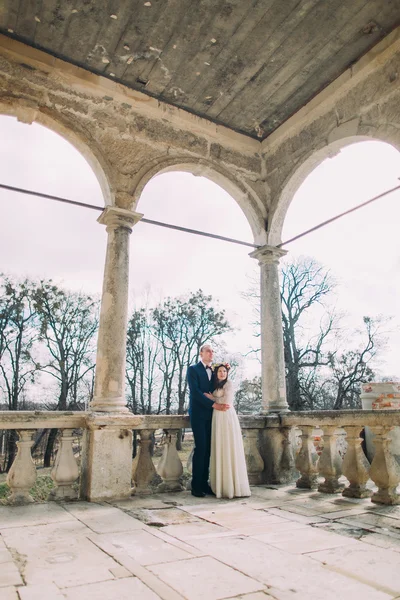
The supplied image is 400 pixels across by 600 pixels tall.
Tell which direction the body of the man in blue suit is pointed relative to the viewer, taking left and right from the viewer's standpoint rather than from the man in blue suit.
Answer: facing the viewer and to the right of the viewer

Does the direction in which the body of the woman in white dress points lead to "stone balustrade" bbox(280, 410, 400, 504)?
no

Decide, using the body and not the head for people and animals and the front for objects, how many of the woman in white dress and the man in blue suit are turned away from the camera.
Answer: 0

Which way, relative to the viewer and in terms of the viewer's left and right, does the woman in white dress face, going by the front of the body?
facing the viewer and to the left of the viewer

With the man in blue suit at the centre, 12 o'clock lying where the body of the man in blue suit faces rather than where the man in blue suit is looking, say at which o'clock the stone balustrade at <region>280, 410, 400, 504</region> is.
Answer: The stone balustrade is roughly at 11 o'clock from the man in blue suit.

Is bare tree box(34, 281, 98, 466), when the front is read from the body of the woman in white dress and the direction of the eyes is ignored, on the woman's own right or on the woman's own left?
on the woman's own right

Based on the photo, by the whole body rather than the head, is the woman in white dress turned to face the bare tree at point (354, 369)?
no

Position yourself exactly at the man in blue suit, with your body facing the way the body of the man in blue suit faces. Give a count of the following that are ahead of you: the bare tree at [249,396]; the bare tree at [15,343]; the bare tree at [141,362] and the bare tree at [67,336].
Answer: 0

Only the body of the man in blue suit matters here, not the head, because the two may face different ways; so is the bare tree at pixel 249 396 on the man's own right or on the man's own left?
on the man's own left

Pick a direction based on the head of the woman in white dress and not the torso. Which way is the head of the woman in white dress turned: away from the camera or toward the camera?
toward the camera

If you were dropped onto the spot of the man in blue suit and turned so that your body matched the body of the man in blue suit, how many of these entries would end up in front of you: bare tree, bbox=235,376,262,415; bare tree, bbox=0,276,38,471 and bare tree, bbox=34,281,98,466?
0

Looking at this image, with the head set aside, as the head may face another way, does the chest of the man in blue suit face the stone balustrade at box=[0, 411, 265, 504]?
no

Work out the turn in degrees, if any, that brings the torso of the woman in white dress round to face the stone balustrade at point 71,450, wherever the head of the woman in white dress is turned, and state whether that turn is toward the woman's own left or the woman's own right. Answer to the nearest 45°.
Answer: approximately 45° to the woman's own right
